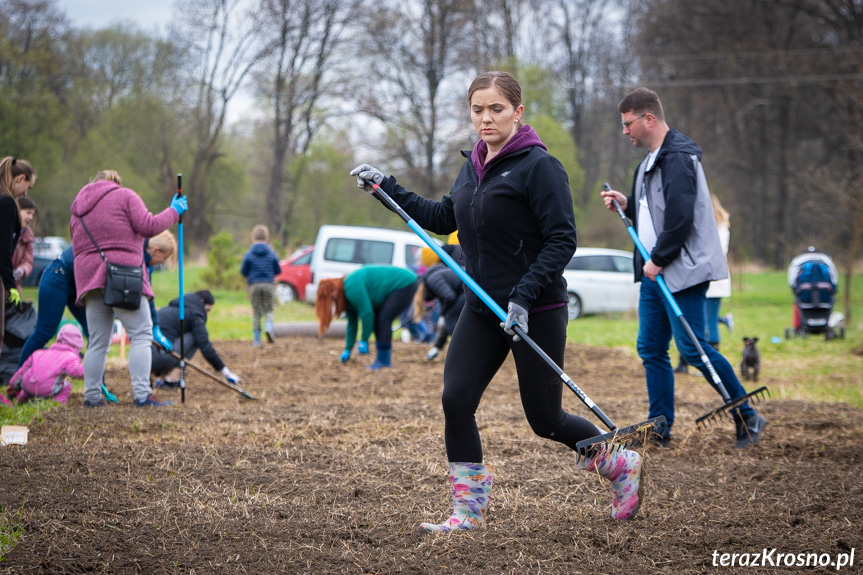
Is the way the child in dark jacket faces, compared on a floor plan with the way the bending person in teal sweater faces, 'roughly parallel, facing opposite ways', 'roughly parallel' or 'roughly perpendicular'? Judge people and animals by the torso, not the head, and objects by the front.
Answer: roughly perpendicular

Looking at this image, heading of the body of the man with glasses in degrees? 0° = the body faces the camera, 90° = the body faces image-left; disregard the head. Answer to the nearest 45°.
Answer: approximately 90°

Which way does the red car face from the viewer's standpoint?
to the viewer's left

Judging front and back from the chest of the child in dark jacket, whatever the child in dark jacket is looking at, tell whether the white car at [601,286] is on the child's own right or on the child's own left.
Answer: on the child's own right

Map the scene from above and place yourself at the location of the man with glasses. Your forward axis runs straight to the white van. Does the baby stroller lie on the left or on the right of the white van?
right

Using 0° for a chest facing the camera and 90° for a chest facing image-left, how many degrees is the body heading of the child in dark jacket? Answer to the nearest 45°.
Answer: approximately 180°

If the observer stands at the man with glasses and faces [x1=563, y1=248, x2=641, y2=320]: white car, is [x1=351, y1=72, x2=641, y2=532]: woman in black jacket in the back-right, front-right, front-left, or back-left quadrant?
back-left

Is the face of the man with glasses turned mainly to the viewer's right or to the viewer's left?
to the viewer's left
